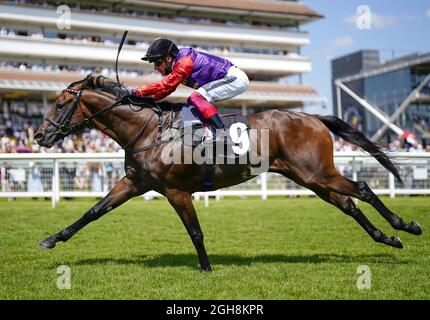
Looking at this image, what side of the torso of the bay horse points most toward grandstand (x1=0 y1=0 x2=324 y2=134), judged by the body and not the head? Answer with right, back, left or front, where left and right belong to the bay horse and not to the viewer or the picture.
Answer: right

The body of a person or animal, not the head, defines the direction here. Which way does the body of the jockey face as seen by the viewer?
to the viewer's left

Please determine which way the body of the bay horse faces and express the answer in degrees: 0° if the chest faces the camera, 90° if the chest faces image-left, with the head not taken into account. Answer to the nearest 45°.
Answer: approximately 90°

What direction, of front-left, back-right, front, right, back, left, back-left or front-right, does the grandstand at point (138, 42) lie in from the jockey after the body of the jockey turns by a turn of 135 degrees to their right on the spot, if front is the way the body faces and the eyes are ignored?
front-left
